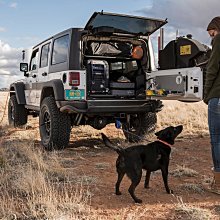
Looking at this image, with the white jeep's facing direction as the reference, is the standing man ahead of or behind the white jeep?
behind

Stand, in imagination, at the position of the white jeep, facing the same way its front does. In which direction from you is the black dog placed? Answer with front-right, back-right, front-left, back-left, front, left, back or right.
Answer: back-left

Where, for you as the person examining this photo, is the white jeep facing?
facing away from the viewer and to the left of the viewer

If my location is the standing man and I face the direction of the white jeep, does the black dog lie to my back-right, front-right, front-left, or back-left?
front-left
